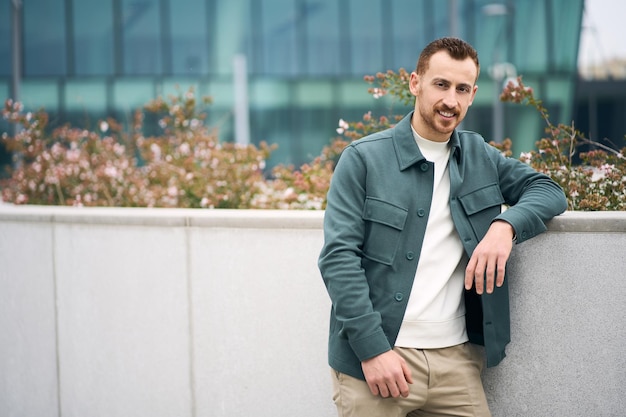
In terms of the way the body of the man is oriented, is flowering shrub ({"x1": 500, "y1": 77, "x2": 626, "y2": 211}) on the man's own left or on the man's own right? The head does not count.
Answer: on the man's own left

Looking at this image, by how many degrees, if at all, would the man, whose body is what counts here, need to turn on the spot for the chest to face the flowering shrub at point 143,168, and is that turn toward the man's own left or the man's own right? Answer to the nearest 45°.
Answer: approximately 180°

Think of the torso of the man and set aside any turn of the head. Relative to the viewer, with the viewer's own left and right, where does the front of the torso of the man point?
facing the viewer and to the right of the viewer
